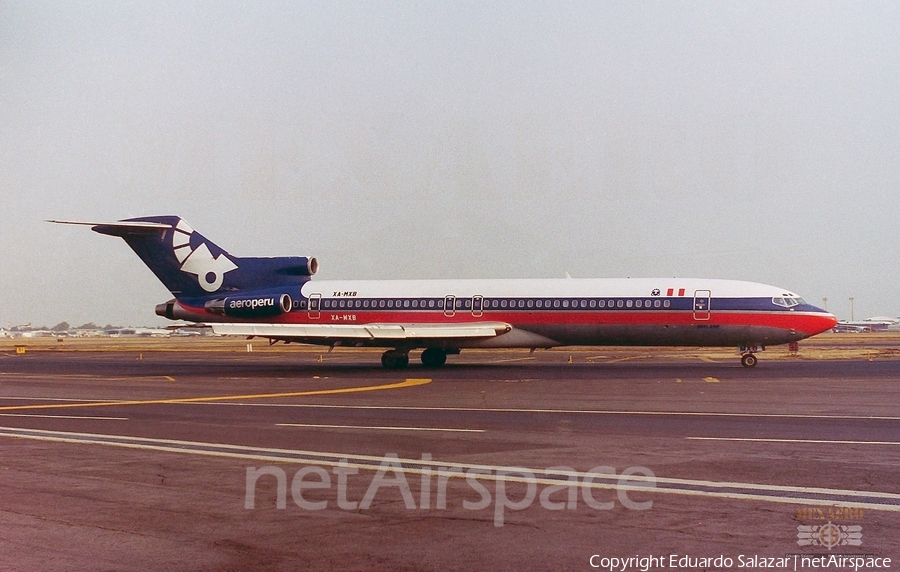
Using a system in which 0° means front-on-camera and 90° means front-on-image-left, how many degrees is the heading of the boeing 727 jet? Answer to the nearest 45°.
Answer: approximately 270°
